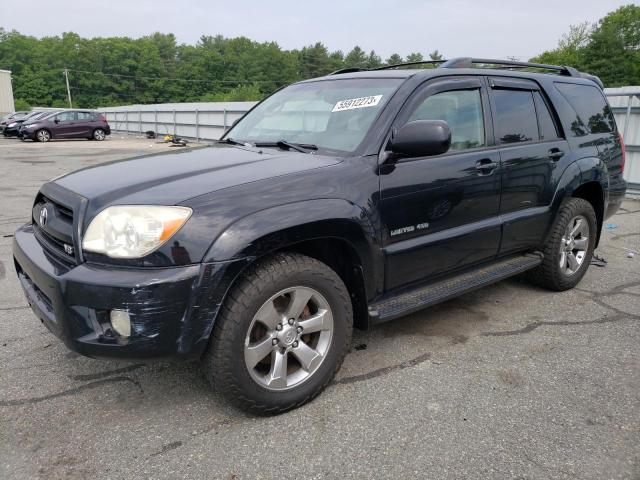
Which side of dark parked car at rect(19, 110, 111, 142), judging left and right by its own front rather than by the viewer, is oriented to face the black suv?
left

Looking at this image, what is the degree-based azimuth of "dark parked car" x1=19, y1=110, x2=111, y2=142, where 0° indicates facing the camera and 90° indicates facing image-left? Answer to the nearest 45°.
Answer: approximately 90°

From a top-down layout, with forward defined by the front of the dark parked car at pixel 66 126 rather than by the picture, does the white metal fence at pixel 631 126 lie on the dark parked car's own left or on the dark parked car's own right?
on the dark parked car's own left

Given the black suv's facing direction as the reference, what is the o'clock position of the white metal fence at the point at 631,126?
The white metal fence is roughly at 6 o'clock from the black suv.

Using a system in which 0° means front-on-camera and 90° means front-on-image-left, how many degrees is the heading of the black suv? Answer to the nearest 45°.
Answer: approximately 45°

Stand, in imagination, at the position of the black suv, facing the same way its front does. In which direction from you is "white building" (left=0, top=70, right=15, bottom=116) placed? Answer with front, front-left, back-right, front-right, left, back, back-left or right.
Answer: right
